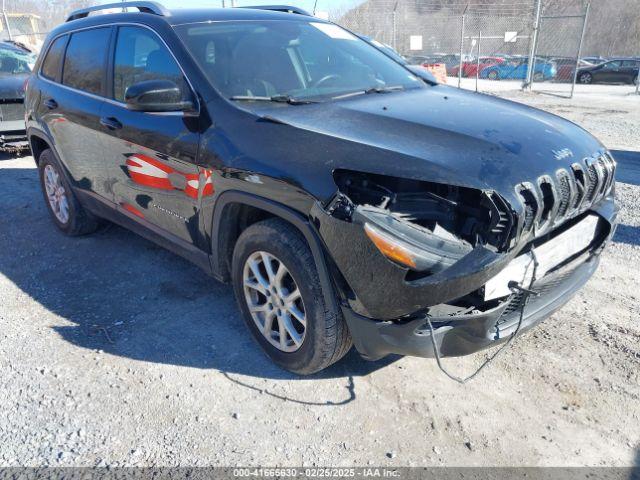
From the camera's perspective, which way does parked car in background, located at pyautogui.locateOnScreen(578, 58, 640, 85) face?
to the viewer's left

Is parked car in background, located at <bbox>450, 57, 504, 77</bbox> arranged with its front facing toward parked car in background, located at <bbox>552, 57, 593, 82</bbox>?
no

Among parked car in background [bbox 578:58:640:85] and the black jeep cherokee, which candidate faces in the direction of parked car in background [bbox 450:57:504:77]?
parked car in background [bbox 578:58:640:85]

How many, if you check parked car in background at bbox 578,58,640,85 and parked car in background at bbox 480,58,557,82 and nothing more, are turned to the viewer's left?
2

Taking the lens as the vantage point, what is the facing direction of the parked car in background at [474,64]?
facing to the left of the viewer

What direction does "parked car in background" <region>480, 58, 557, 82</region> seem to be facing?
to the viewer's left

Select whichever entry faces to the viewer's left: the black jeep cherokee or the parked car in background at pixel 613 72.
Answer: the parked car in background

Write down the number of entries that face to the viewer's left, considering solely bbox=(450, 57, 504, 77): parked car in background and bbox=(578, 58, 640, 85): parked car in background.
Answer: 2

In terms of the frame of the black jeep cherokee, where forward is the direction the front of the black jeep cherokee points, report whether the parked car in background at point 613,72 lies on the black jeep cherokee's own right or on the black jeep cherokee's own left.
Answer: on the black jeep cherokee's own left

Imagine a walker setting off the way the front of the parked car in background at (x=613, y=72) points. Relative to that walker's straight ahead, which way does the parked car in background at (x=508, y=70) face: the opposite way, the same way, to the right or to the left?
the same way

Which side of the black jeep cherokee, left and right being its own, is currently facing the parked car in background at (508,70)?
left

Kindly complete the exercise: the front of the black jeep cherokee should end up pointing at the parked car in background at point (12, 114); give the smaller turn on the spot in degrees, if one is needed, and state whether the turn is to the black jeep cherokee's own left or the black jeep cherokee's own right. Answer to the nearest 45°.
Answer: approximately 180°

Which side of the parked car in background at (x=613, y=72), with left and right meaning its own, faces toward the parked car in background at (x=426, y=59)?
front

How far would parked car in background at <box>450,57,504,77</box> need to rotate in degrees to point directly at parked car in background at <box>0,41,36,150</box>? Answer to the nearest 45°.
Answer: approximately 90° to its left

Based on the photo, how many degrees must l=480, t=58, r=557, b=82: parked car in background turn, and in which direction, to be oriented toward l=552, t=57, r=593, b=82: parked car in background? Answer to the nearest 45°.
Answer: approximately 135° to its left
